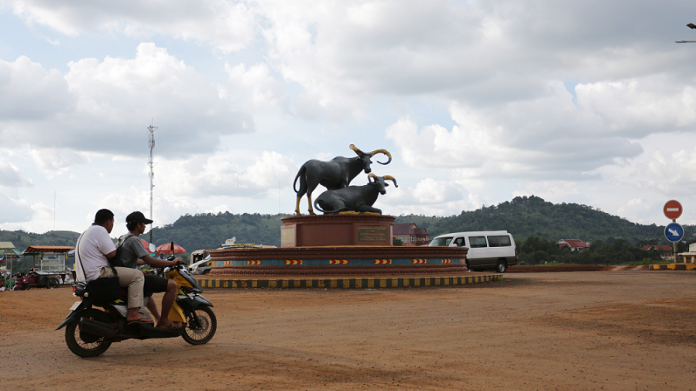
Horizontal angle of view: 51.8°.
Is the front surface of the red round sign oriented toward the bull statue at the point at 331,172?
no

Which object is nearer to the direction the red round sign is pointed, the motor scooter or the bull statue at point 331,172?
the motor scooter

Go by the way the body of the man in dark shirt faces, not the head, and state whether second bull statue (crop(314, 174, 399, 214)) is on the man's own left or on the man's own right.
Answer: on the man's own left

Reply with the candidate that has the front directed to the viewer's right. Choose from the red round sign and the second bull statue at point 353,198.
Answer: the second bull statue

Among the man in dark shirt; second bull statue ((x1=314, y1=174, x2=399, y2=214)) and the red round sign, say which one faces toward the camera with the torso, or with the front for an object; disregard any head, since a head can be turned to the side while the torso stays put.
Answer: the red round sign

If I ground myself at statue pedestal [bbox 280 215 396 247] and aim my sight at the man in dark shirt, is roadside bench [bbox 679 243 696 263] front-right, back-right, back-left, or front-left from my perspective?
back-left

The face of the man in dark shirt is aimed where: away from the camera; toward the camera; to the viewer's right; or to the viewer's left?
to the viewer's right

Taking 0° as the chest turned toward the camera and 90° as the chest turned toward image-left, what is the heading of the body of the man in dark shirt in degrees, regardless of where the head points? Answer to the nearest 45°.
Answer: approximately 270°

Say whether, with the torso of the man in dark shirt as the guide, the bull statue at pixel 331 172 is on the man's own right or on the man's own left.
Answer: on the man's own left

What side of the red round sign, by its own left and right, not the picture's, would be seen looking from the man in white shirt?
front

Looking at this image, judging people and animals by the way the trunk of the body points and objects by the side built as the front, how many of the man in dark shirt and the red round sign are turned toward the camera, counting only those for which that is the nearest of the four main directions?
1

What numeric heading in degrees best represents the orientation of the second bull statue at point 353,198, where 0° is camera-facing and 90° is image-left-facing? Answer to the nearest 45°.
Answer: approximately 270°

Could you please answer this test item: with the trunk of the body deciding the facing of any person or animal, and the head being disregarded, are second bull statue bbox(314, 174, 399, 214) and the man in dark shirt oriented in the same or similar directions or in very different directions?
same or similar directions

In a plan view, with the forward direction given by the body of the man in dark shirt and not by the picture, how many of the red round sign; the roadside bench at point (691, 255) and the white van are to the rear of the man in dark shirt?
0

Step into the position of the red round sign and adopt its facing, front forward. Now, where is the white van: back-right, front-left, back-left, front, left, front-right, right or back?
back-right

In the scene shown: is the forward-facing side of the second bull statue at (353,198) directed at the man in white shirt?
no
